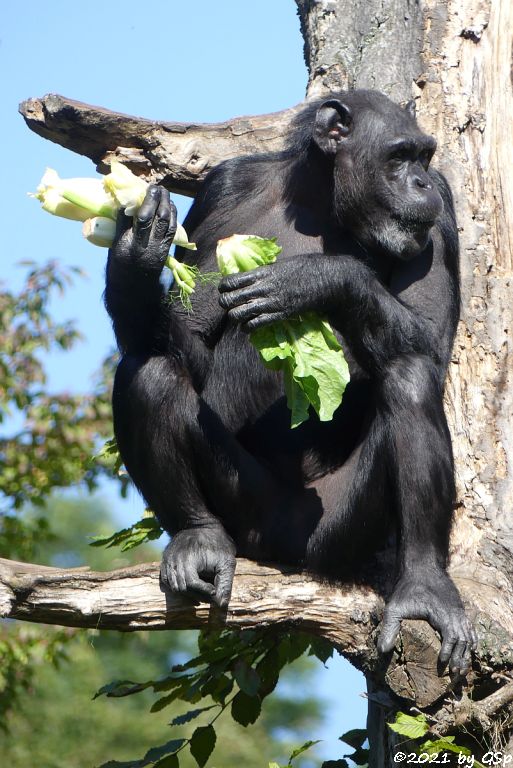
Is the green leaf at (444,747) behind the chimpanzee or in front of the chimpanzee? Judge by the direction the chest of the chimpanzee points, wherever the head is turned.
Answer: in front

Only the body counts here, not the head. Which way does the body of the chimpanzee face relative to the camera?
toward the camera

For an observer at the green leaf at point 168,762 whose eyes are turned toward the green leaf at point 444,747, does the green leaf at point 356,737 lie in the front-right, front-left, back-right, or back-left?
front-left
